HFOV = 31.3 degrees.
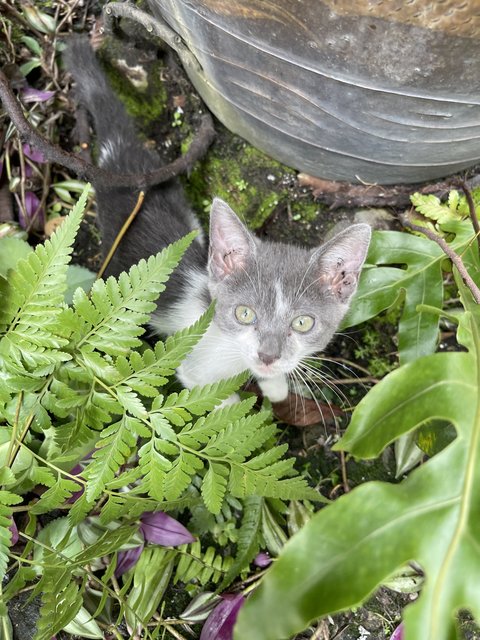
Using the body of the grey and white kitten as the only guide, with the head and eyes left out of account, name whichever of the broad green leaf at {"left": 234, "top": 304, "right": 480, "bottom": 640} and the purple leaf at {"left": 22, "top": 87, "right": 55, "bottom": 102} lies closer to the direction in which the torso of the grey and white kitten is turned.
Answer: the broad green leaf

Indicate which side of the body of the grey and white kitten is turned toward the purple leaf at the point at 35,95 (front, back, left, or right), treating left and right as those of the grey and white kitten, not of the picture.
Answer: back

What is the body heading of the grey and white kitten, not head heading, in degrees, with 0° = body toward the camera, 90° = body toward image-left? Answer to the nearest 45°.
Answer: approximately 315°
